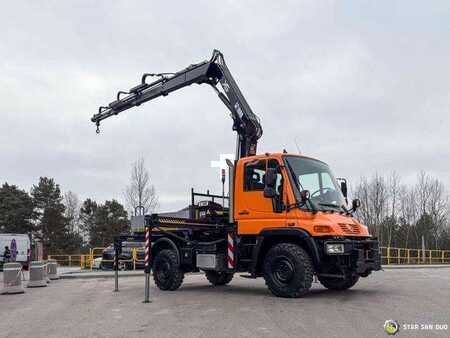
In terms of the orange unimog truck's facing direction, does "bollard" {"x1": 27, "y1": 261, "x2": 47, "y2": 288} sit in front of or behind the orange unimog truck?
behind

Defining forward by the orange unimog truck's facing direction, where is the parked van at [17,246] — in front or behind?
behind

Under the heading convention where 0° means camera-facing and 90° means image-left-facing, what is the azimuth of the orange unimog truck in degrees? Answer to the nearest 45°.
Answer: approximately 315°

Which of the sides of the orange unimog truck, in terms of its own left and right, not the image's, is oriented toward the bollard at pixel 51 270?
back

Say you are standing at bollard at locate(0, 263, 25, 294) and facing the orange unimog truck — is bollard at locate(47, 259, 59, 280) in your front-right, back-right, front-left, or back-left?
back-left
